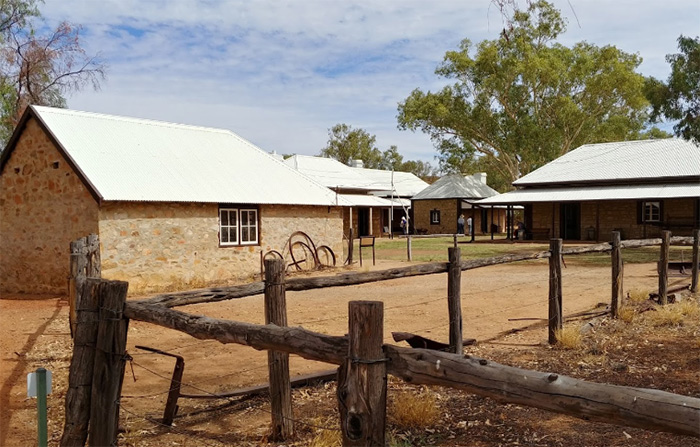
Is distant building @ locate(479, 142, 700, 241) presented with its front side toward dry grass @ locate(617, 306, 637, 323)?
yes

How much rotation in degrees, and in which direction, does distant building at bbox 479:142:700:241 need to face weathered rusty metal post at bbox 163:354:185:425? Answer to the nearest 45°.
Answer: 0° — it already faces it

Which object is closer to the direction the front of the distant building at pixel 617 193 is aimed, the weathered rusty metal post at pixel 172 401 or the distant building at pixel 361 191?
the weathered rusty metal post

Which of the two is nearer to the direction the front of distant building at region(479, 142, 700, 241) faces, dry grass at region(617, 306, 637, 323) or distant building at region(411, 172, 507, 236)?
the dry grass

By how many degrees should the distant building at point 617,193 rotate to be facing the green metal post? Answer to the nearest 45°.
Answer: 0° — it already faces it

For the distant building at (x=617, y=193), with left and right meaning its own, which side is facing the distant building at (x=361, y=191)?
right

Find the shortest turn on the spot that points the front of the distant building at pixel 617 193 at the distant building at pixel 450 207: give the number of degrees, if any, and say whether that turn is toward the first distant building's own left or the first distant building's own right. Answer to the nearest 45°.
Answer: approximately 135° to the first distant building's own right

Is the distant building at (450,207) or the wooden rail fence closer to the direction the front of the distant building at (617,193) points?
the wooden rail fence

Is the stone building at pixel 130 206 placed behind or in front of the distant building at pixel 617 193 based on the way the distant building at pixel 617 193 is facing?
in front

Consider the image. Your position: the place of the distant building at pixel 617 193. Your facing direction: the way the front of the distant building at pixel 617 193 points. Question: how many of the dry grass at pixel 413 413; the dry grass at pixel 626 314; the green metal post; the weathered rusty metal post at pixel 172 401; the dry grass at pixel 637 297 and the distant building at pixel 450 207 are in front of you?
5

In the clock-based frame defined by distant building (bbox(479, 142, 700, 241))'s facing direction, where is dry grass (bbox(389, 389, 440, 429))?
The dry grass is roughly at 12 o'clock from the distant building.

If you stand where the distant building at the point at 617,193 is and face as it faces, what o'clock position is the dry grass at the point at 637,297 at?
The dry grass is roughly at 12 o'clock from the distant building.

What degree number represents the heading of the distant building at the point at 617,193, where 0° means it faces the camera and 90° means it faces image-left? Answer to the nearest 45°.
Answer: approximately 0°

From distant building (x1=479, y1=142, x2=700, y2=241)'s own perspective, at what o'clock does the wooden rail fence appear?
The wooden rail fence is roughly at 12 o'clock from the distant building.
